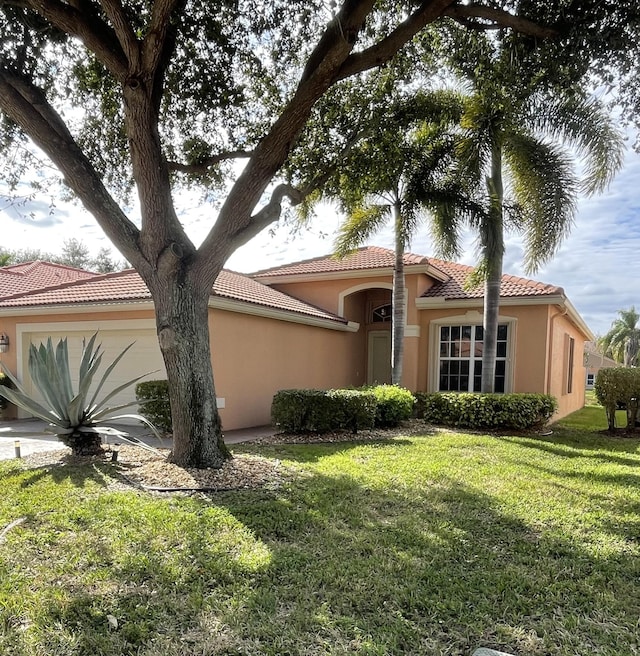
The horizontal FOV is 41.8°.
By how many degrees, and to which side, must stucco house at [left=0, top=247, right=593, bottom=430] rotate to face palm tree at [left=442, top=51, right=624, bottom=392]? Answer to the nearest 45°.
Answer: approximately 45° to its left

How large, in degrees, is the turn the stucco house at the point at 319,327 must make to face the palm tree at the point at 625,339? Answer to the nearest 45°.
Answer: approximately 135° to its left

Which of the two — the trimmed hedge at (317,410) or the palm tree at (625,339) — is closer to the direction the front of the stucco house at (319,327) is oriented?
the trimmed hedge

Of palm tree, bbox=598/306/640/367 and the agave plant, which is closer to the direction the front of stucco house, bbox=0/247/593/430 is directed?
the agave plant

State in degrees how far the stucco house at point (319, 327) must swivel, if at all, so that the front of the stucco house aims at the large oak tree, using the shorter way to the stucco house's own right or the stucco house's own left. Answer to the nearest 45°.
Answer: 0° — it already faces it

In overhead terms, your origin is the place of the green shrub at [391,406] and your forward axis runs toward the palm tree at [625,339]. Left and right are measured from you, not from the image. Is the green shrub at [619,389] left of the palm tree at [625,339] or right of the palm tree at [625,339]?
right

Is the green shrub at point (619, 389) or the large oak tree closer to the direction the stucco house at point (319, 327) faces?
the large oak tree

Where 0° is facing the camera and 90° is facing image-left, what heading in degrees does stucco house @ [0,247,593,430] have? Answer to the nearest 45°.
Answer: approximately 0°

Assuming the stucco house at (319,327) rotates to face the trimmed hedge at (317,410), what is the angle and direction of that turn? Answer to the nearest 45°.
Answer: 0° — it already faces it

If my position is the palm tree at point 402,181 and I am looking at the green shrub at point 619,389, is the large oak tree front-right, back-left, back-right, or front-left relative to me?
back-right
